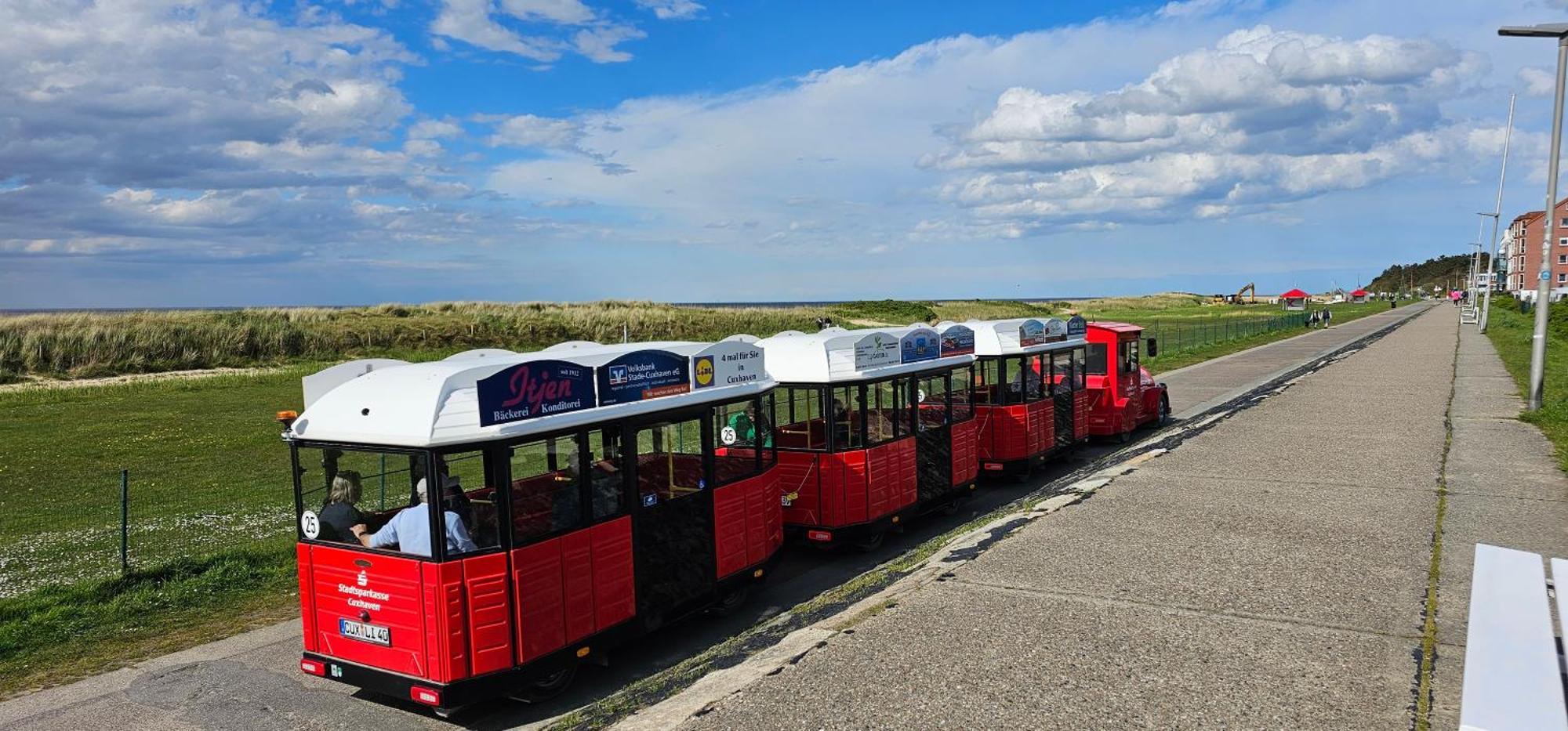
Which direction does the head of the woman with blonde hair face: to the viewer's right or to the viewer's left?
to the viewer's right

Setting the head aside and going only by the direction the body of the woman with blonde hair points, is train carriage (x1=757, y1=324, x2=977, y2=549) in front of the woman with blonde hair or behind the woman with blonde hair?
in front

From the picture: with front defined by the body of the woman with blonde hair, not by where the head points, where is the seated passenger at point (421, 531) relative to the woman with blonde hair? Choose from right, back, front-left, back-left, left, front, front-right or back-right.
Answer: right

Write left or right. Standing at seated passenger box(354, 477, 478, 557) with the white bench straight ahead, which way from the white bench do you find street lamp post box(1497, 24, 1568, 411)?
left

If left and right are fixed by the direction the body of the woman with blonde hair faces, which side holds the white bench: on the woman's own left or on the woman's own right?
on the woman's own right

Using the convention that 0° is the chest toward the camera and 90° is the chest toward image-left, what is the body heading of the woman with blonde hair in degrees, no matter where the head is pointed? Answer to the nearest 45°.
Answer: approximately 225°

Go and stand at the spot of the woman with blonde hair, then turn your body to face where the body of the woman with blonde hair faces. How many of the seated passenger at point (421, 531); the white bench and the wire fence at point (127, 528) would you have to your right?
2

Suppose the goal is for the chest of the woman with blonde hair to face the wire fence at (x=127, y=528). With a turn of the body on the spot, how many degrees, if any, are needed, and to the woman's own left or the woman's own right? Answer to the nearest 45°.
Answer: approximately 45° to the woman's own left

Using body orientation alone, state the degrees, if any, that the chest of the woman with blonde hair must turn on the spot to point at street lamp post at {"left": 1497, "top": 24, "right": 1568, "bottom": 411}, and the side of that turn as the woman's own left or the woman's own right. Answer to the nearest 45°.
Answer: approximately 45° to the woman's own right
